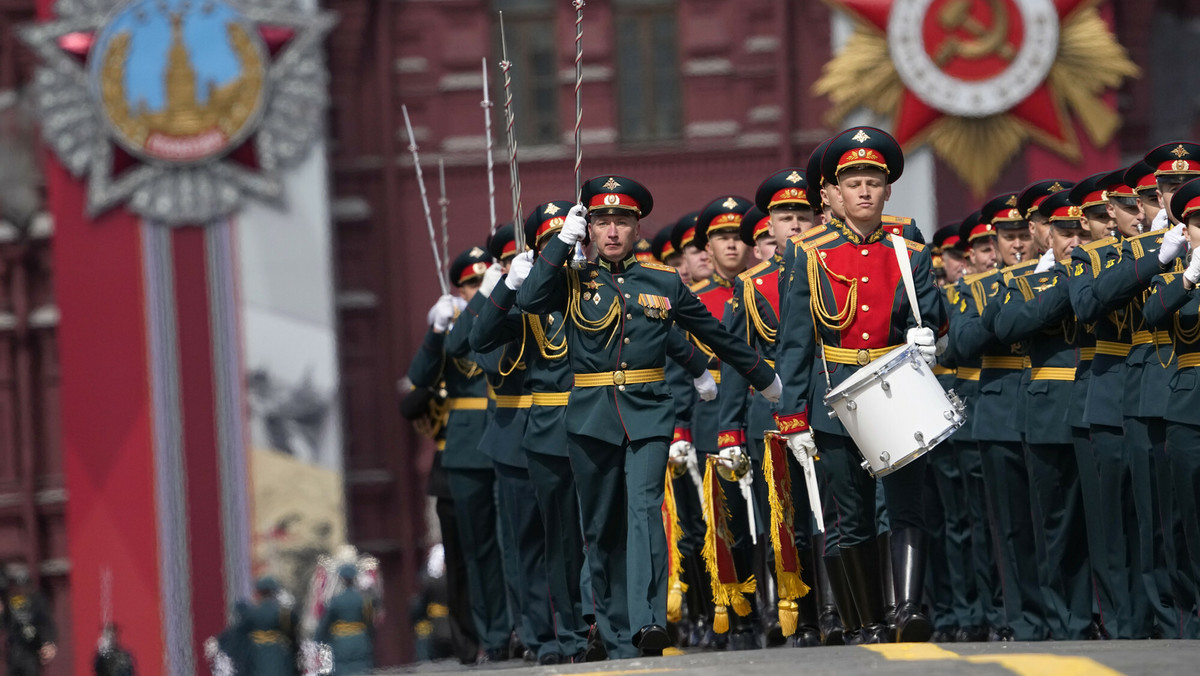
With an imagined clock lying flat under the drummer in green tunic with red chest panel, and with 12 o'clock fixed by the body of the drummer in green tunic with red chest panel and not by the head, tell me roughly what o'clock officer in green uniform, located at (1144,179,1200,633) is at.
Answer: The officer in green uniform is roughly at 8 o'clock from the drummer in green tunic with red chest panel.

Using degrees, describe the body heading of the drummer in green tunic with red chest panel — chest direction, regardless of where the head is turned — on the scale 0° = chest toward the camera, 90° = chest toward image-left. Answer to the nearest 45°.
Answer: approximately 0°

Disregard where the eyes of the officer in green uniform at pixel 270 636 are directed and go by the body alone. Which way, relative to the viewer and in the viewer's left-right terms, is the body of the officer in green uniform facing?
facing away from the viewer

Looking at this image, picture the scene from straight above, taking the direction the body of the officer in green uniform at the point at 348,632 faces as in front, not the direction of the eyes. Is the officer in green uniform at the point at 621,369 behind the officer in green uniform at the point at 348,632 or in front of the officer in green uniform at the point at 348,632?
behind

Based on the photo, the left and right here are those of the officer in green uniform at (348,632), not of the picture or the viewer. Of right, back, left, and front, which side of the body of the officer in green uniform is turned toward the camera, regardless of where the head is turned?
back

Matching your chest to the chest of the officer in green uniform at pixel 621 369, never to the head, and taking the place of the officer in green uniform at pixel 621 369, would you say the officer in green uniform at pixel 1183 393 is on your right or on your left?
on your left

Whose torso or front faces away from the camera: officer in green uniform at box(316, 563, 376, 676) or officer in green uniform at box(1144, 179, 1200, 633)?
officer in green uniform at box(316, 563, 376, 676)

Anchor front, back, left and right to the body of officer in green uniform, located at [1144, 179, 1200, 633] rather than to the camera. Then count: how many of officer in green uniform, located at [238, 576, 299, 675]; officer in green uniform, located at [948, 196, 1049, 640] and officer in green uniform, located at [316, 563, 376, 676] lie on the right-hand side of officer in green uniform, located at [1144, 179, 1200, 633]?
3
